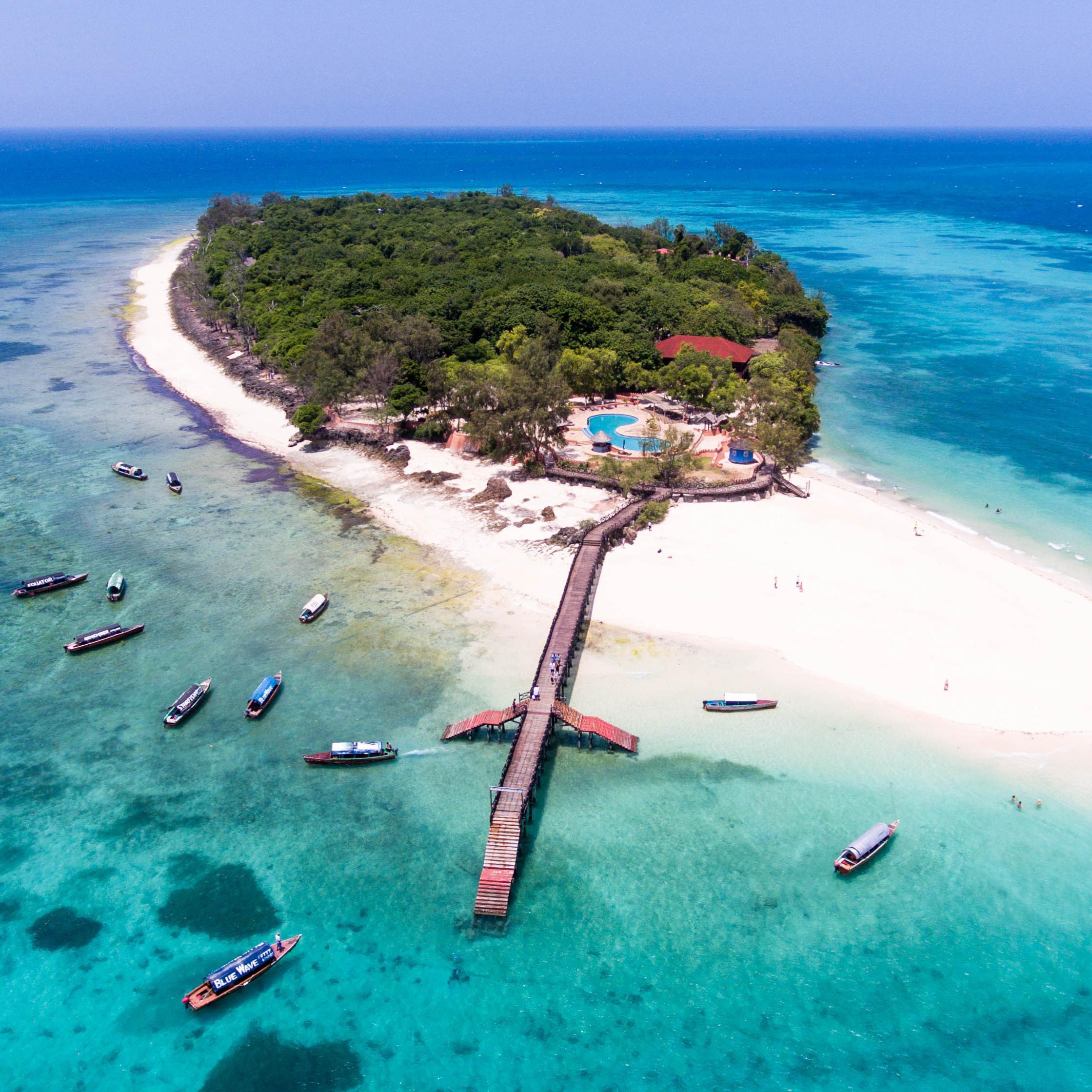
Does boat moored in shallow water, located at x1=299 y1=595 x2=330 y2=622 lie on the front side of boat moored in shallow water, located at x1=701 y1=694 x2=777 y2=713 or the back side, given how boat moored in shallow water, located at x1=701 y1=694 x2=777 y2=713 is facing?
on the back side

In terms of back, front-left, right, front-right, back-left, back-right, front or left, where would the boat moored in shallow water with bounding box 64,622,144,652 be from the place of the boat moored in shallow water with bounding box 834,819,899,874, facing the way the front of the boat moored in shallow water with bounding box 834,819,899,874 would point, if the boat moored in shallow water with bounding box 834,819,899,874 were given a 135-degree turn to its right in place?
right

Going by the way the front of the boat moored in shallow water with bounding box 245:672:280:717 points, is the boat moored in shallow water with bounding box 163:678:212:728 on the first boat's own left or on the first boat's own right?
on the first boat's own left

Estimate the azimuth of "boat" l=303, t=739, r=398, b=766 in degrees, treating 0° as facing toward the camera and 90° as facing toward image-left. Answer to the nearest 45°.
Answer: approximately 90°

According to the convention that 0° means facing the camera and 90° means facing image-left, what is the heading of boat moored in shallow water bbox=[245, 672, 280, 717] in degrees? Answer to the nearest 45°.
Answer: approximately 225°

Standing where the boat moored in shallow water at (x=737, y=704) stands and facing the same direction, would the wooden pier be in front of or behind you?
behind

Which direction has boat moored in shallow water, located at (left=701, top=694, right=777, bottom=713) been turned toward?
to the viewer's right

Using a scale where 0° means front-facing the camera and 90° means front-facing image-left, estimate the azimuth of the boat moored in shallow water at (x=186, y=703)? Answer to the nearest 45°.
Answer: approximately 225°

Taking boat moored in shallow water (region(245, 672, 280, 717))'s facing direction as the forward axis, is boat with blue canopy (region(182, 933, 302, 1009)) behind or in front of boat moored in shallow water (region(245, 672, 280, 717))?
behind

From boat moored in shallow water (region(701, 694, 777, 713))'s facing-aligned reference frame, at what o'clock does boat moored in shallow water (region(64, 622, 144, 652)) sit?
boat moored in shallow water (region(64, 622, 144, 652)) is roughly at 6 o'clock from boat moored in shallow water (region(701, 694, 777, 713)).

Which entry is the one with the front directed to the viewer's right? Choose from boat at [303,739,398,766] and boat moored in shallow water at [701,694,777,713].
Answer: boat moored in shallow water at [701,694,777,713]

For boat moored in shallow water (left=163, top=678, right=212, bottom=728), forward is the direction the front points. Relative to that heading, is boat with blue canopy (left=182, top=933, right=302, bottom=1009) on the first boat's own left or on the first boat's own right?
on the first boat's own right

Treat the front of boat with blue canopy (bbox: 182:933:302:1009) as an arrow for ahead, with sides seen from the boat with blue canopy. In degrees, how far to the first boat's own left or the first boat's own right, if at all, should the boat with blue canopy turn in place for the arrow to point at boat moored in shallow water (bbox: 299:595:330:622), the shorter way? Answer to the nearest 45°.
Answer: approximately 45° to the first boat's own left
